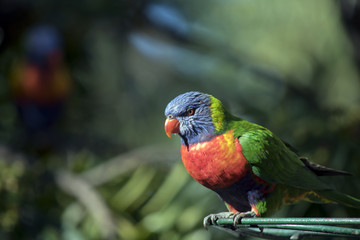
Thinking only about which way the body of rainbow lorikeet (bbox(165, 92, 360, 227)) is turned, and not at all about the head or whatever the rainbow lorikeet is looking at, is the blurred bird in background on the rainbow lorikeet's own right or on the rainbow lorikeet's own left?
on the rainbow lorikeet's own right

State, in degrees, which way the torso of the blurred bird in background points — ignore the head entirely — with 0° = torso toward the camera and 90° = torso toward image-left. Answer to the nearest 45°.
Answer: approximately 0°

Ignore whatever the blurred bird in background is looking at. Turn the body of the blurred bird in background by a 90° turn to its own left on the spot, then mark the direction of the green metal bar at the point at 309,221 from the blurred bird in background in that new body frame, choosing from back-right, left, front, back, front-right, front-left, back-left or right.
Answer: right

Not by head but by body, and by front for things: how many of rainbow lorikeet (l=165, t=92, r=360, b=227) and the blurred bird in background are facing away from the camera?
0

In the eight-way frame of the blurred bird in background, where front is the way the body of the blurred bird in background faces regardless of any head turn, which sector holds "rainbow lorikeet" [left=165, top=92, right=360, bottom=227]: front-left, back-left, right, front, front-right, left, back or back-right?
front

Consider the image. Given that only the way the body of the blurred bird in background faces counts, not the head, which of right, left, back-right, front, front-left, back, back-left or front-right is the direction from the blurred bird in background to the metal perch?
front

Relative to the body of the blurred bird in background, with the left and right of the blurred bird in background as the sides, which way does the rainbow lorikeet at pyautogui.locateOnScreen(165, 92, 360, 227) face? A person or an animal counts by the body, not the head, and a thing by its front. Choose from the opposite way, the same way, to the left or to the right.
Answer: to the right
